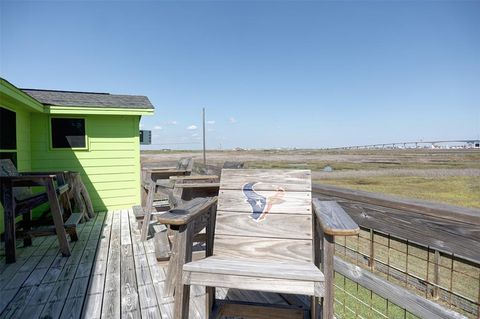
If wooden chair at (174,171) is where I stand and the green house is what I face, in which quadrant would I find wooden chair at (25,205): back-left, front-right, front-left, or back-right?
front-left

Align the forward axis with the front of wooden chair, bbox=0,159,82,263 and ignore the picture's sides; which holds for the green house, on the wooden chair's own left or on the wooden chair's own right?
on the wooden chair's own left

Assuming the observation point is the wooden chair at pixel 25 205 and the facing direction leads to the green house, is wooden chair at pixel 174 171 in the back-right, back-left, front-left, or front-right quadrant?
front-right

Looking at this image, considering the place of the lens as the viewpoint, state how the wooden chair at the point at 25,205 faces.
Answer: facing to the right of the viewer

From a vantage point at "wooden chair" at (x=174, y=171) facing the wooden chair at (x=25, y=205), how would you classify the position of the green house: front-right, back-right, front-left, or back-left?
front-right

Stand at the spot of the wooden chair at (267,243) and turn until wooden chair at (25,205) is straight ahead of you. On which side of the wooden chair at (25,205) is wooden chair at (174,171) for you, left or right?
right
